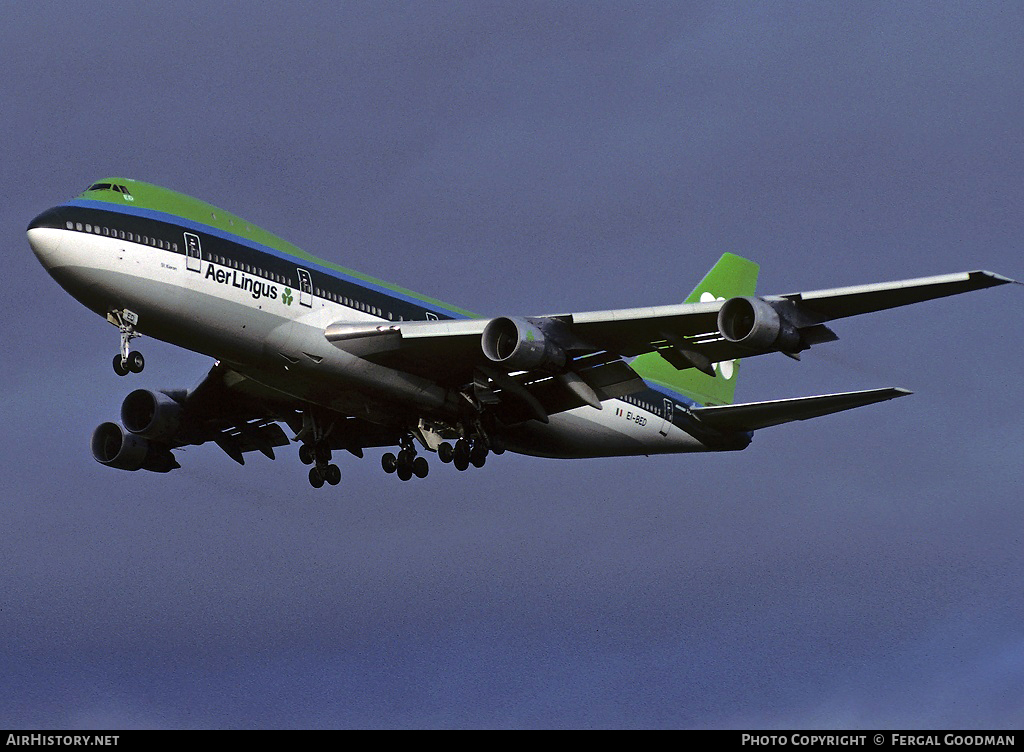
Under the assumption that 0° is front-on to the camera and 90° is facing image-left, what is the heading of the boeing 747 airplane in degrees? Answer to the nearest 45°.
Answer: approximately 45°
